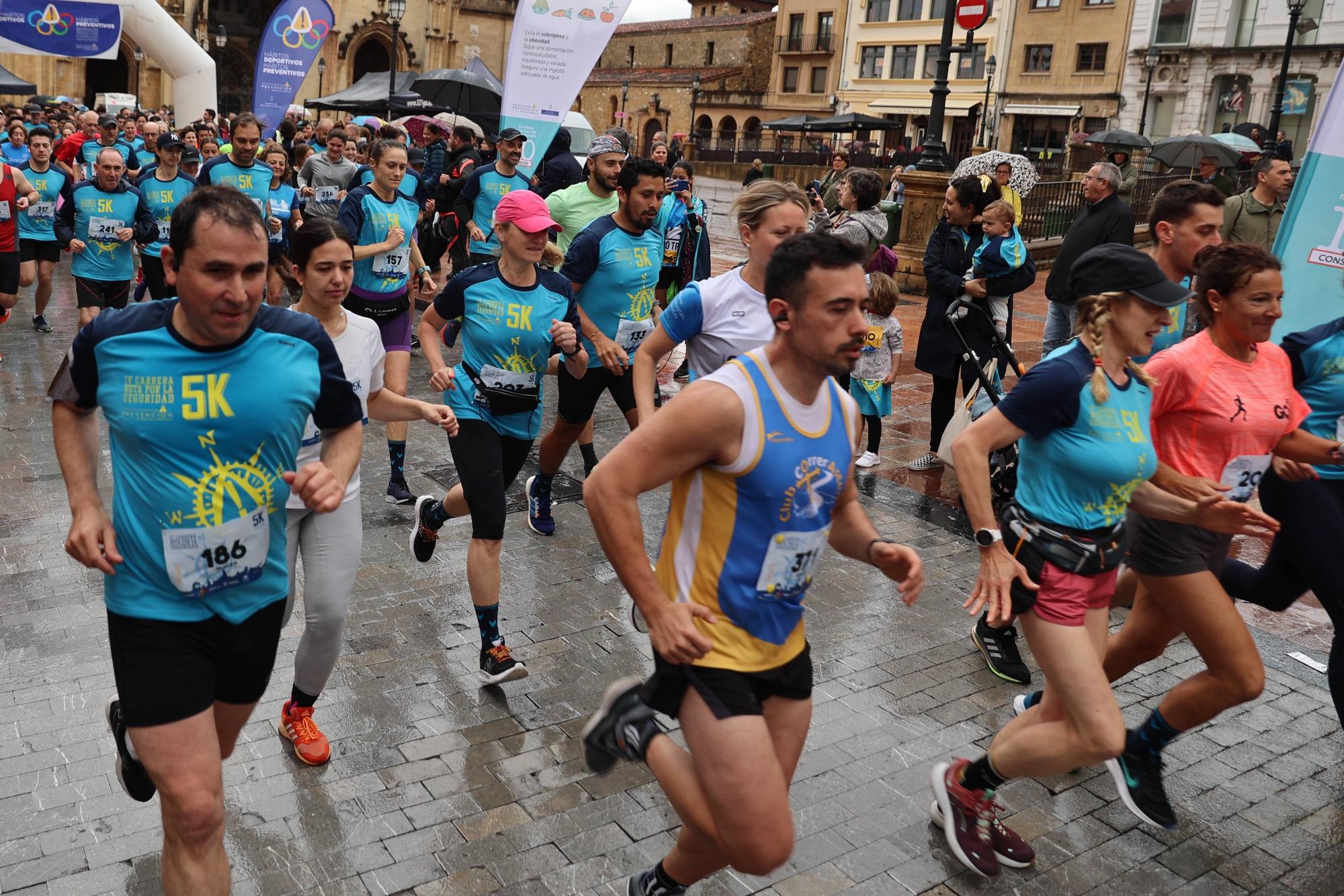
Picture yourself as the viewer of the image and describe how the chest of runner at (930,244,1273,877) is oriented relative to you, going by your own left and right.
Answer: facing the viewer and to the right of the viewer

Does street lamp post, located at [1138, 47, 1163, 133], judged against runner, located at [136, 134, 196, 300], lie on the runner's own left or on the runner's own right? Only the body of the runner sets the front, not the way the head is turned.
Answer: on the runner's own left

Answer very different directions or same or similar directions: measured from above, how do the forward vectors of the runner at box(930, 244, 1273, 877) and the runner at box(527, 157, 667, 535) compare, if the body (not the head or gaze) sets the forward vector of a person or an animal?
same or similar directions

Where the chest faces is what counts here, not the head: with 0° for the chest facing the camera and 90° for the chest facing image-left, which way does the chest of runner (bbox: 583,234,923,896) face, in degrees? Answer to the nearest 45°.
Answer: approximately 315°

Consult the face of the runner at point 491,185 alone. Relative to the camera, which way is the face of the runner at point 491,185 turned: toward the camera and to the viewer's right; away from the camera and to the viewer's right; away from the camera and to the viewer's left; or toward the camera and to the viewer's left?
toward the camera and to the viewer's right

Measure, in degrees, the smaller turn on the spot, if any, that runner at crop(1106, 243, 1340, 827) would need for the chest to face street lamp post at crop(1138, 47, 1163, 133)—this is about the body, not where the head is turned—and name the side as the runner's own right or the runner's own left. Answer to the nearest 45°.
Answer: approximately 135° to the runner's own left

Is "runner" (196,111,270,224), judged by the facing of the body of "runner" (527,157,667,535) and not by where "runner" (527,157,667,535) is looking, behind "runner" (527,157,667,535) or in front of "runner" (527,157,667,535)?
behind

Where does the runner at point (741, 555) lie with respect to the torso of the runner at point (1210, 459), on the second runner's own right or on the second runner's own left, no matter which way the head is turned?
on the second runner's own right

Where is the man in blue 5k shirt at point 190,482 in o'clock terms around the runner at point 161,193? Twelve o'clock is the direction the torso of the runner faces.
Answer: The man in blue 5k shirt is roughly at 12 o'clock from the runner.

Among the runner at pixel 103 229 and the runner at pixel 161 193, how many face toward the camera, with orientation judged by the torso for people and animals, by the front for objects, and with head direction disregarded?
2

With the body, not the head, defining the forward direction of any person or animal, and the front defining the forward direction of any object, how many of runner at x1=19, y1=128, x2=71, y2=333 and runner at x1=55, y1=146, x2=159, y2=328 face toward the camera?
2

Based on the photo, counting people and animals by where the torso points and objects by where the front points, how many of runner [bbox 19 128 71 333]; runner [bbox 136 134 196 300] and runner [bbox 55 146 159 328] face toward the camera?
3

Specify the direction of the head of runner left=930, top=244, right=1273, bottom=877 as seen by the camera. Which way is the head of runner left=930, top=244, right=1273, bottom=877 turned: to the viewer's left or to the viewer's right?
to the viewer's right

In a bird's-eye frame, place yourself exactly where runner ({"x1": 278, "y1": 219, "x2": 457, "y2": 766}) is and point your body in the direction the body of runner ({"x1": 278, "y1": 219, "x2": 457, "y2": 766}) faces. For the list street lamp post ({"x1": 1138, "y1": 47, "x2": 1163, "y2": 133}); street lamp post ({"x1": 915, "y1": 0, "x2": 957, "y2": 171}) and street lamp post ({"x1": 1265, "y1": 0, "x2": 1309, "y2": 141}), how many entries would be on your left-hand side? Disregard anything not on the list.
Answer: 3

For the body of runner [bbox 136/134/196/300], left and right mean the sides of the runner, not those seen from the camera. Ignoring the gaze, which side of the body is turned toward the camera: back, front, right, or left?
front

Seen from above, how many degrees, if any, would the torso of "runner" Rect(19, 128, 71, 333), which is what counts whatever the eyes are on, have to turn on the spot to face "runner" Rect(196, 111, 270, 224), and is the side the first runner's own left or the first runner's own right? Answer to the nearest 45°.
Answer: approximately 45° to the first runner's own left

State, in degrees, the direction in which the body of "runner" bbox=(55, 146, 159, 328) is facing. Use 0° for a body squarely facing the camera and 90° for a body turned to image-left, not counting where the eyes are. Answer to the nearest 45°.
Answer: approximately 0°
